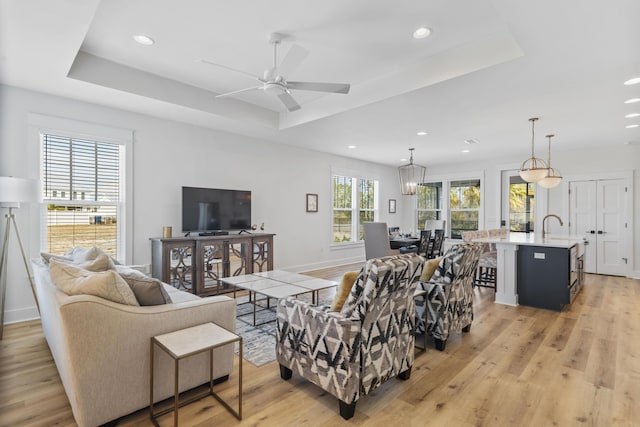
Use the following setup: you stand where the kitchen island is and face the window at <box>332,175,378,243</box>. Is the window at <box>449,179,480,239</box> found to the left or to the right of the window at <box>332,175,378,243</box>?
right

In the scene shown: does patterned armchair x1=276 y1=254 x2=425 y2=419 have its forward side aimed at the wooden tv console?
yes

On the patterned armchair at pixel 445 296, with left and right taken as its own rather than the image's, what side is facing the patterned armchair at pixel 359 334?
left

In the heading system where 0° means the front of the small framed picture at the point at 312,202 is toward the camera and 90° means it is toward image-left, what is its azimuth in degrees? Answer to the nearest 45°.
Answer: approximately 315°

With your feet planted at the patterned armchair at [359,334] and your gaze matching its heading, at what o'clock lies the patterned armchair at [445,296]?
the patterned armchair at [445,296] is roughly at 3 o'clock from the patterned armchair at [359,334].

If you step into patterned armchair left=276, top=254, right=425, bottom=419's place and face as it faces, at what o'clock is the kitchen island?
The kitchen island is roughly at 3 o'clock from the patterned armchair.

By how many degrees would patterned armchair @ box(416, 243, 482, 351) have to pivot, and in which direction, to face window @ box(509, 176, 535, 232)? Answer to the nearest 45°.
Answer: approximately 45° to its right

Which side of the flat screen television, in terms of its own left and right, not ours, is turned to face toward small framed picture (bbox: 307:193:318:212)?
left

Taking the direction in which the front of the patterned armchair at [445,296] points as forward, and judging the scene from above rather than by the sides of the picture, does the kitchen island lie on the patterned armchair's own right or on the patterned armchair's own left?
on the patterned armchair's own right
